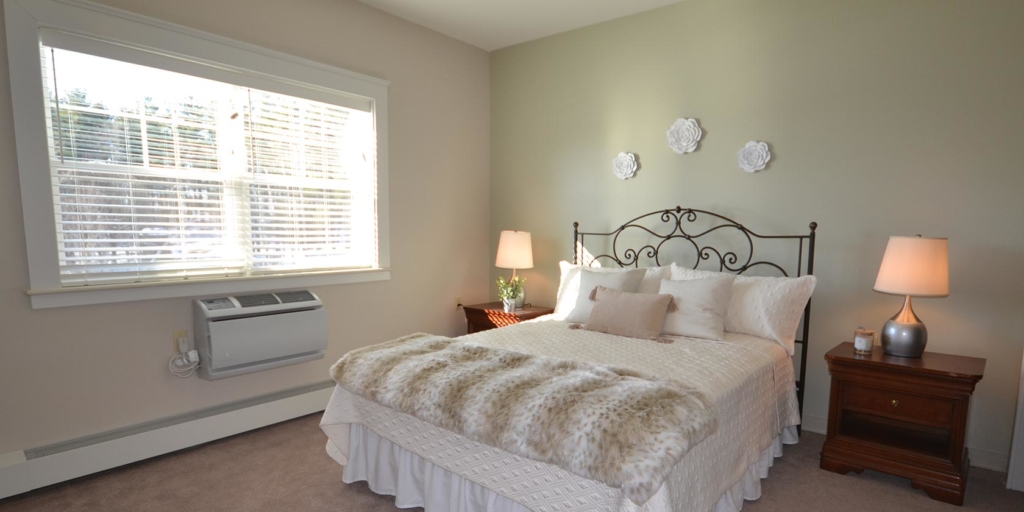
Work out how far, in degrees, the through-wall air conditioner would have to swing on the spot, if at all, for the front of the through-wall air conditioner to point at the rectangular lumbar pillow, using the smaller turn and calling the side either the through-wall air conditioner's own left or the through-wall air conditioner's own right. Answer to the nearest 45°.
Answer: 0° — it already faces it

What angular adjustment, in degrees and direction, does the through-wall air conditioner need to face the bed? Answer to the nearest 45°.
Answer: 0° — it already faces it

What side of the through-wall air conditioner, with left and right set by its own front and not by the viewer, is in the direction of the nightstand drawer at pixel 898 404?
front

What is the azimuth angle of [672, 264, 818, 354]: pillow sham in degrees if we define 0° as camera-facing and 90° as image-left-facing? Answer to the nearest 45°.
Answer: approximately 45°

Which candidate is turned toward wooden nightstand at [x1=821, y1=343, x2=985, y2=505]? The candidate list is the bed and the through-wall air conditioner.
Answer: the through-wall air conditioner

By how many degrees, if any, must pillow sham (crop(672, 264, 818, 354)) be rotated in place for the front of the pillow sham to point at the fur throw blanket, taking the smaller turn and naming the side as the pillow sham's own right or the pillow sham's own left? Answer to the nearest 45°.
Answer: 0° — it already faces it

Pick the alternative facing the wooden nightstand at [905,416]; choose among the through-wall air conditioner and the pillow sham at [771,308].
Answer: the through-wall air conditioner

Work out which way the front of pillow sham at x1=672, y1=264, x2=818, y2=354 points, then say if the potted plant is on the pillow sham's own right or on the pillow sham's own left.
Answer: on the pillow sham's own right

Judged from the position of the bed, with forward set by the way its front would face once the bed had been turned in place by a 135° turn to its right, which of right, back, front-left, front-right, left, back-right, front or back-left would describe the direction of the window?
left

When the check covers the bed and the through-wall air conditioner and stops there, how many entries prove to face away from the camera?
0
